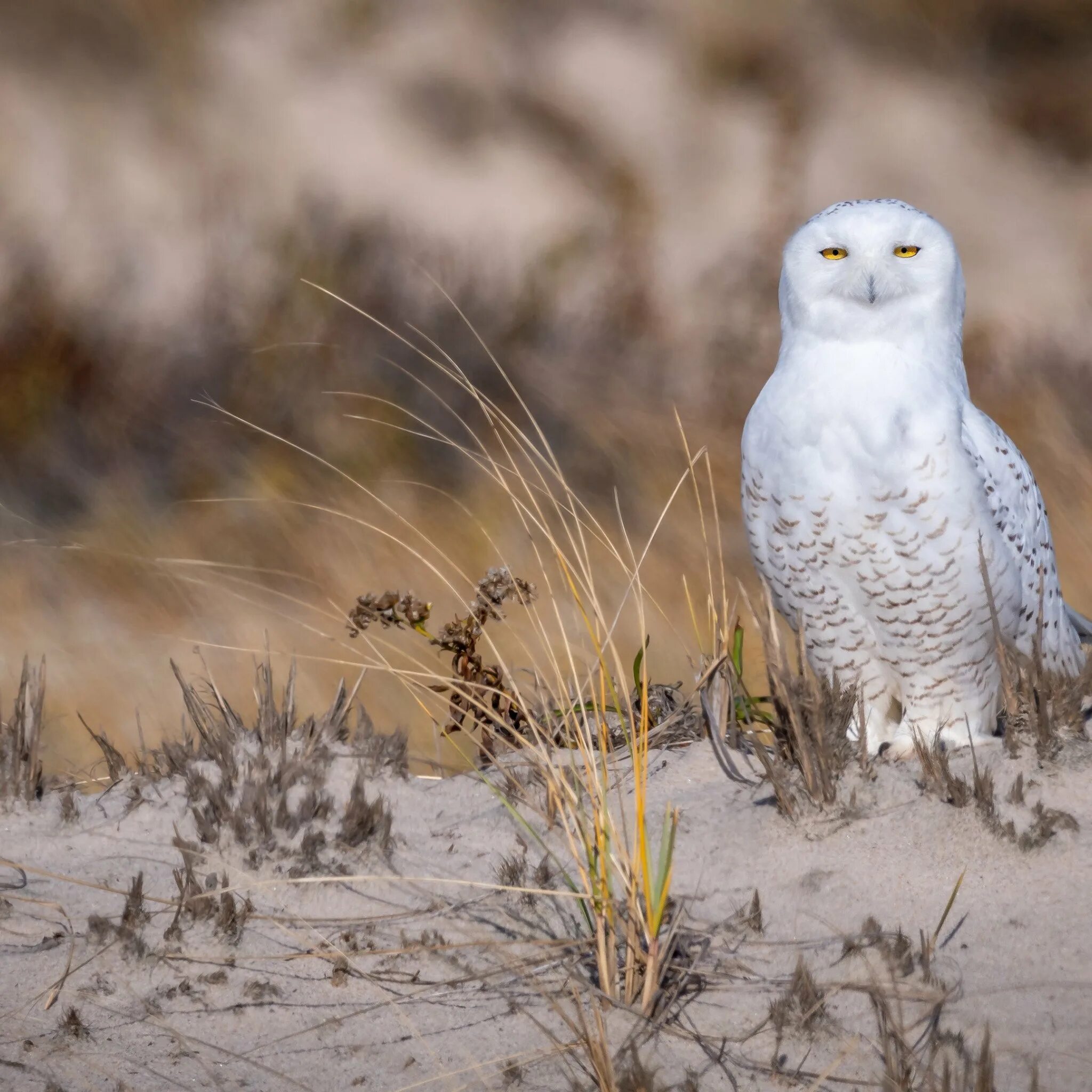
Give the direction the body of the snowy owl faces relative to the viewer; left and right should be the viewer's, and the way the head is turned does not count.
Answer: facing the viewer and to the left of the viewer
